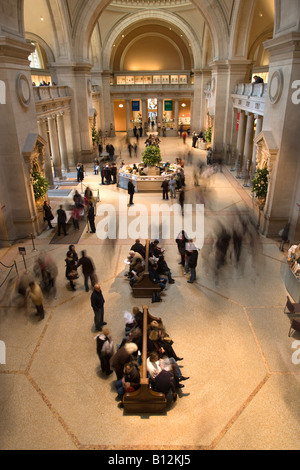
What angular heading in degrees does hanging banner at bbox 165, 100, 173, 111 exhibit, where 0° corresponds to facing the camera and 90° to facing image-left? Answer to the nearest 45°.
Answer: approximately 0°

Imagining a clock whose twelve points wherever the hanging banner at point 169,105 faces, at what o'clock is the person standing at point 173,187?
The person standing is roughly at 12 o'clock from the hanging banner.

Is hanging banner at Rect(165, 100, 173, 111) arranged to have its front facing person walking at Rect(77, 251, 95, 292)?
yes

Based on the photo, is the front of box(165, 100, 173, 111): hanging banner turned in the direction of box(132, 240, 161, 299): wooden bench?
yes

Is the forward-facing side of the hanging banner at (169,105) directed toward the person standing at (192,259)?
yes

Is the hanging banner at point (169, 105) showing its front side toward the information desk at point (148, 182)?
yes

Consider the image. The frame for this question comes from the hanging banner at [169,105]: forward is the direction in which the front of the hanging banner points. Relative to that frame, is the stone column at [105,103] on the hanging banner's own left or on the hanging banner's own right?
on the hanging banner's own right
